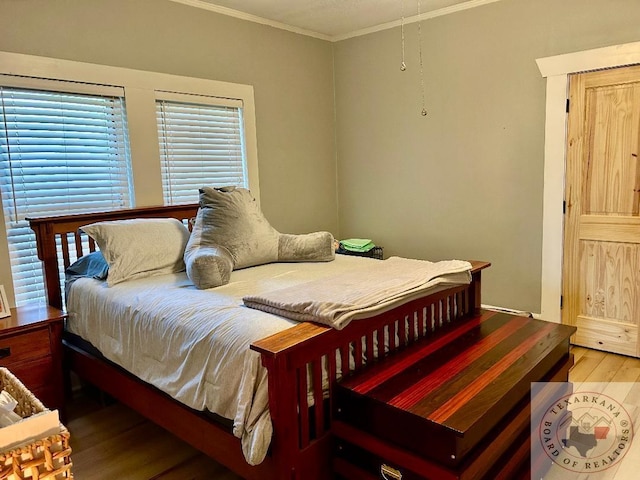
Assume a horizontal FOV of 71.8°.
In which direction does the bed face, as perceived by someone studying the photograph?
facing the viewer and to the right of the viewer

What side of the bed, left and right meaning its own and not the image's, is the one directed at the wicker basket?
right

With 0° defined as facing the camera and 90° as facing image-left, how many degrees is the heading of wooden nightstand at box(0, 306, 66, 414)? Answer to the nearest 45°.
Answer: approximately 315°

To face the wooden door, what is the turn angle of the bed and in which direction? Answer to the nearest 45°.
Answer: approximately 90° to its left

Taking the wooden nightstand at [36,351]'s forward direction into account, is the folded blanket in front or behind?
in front

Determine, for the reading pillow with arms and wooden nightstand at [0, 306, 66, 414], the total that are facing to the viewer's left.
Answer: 0

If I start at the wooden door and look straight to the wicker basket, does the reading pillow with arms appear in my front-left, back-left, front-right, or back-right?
front-right

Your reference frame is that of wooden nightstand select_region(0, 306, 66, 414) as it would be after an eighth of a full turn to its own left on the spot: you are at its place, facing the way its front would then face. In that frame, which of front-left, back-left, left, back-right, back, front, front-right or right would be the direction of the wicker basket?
right

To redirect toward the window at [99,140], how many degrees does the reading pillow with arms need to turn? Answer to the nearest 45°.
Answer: approximately 180°
